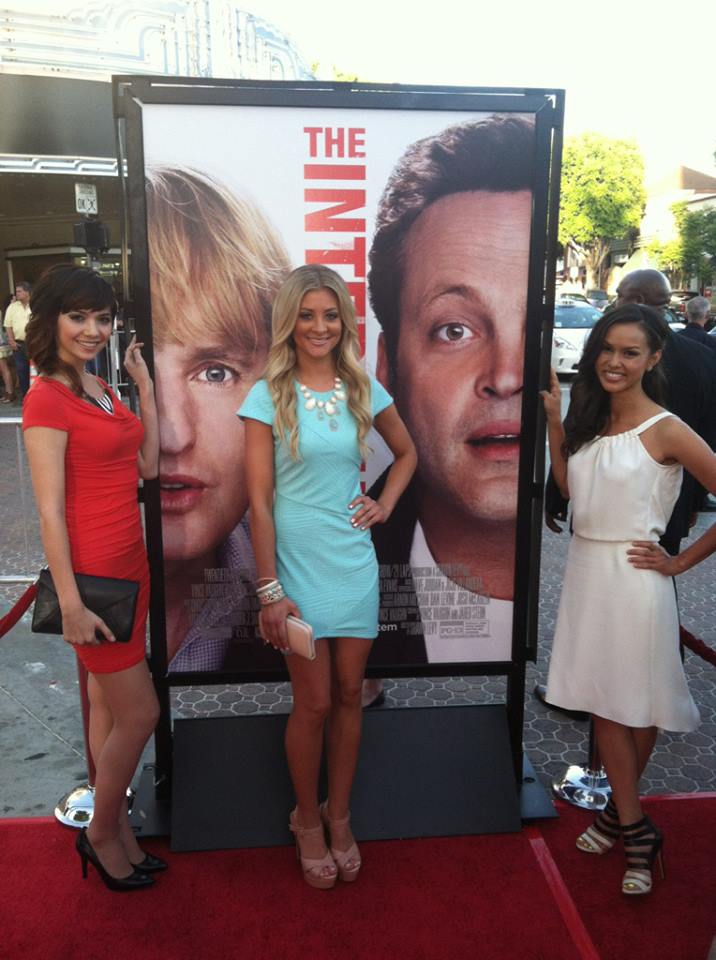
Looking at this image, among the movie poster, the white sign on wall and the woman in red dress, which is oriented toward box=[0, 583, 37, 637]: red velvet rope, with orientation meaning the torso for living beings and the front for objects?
the white sign on wall

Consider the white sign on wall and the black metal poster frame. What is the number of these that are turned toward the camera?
2

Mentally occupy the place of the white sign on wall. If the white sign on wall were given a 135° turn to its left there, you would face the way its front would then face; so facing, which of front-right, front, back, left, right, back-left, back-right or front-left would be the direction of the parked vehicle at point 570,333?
front-right

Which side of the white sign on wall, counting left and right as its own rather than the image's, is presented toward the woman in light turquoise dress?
front

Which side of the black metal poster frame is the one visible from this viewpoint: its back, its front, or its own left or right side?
front

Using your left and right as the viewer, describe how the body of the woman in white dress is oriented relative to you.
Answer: facing the viewer and to the left of the viewer

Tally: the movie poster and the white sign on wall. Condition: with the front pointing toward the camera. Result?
2

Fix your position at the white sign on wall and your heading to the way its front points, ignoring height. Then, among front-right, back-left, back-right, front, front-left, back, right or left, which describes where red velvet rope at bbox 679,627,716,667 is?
front

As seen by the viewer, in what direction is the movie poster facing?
toward the camera

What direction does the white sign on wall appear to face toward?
toward the camera

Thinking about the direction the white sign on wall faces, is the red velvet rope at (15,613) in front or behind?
in front

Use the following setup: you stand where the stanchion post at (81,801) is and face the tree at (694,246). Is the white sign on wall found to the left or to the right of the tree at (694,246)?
left
